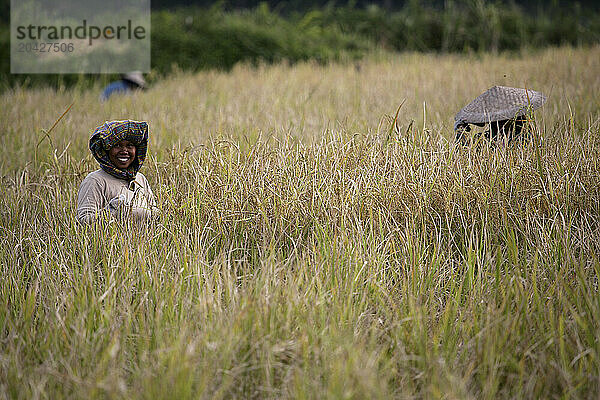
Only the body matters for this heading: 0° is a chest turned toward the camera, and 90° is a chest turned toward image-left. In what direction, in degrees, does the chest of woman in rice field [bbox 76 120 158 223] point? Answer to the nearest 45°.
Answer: approximately 315°
